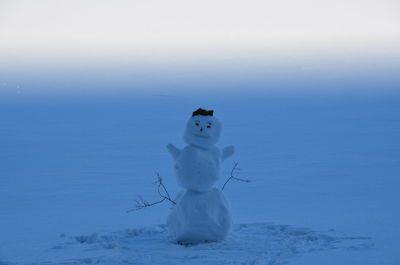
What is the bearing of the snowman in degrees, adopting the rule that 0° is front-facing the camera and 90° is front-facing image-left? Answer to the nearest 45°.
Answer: approximately 0°
